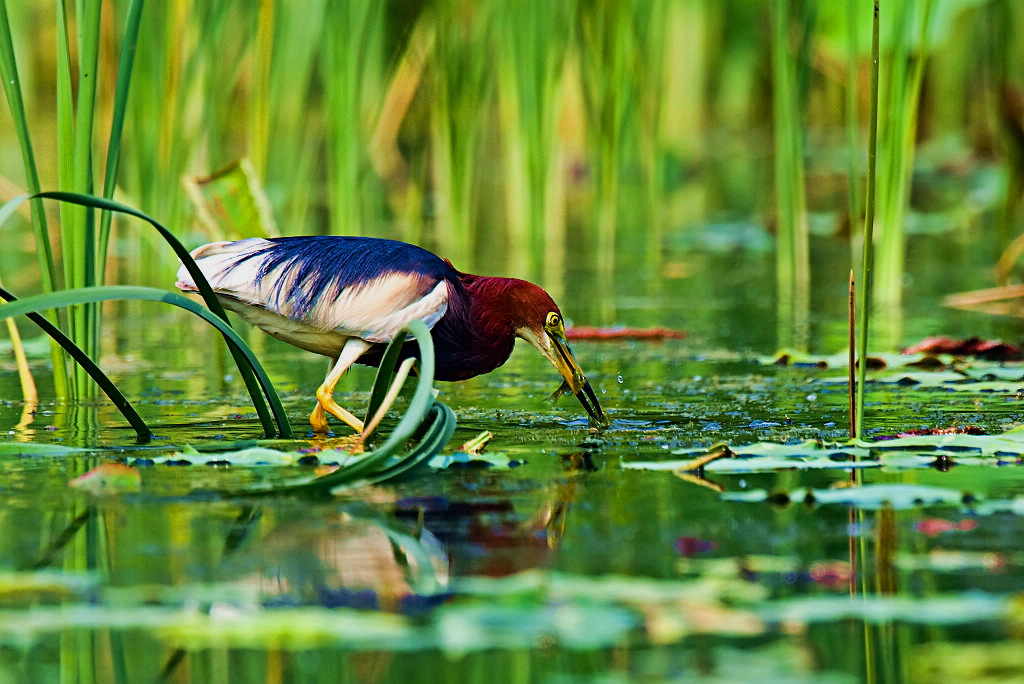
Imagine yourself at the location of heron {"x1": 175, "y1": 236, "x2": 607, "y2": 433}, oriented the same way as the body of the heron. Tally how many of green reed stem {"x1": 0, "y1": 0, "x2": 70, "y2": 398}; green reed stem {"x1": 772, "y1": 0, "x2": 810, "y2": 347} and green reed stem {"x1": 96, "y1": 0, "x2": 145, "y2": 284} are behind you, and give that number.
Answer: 2

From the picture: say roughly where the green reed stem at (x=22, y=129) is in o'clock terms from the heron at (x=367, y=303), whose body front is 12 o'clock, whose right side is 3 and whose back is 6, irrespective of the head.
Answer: The green reed stem is roughly at 6 o'clock from the heron.

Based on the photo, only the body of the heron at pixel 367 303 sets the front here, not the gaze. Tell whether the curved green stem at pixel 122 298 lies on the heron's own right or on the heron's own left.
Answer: on the heron's own right

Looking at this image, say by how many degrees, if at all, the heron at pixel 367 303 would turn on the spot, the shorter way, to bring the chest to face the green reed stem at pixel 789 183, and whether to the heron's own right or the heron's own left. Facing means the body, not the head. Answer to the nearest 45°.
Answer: approximately 45° to the heron's own left

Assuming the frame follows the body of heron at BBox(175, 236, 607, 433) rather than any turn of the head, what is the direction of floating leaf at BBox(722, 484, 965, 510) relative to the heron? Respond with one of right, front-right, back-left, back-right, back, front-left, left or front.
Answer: front-right

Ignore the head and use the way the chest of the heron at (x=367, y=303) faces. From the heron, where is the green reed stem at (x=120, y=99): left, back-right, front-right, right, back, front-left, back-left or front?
back

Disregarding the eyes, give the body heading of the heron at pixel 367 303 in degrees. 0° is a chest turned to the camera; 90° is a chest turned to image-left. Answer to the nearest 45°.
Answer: approximately 270°

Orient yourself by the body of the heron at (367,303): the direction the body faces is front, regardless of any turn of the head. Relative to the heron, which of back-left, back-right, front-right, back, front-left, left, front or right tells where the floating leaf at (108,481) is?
back-right

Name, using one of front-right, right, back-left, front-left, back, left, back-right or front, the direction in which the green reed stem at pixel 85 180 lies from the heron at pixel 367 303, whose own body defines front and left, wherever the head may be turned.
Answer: back

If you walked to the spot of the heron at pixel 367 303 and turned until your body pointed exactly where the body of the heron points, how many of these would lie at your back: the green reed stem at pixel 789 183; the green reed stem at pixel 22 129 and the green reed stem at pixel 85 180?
2
